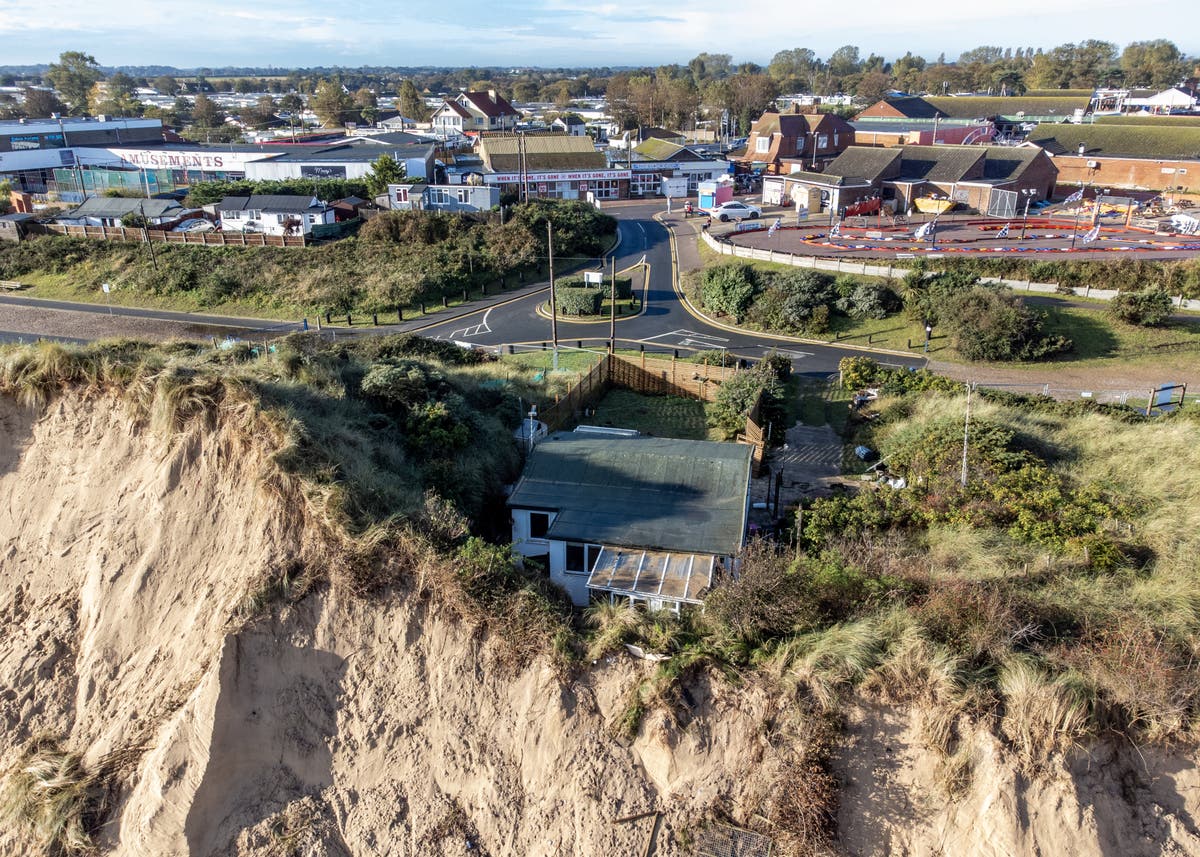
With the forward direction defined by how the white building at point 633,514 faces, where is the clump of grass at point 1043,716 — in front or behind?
in front

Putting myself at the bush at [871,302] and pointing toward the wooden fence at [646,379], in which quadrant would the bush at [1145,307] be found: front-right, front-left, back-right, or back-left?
back-left

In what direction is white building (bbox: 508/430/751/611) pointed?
toward the camera

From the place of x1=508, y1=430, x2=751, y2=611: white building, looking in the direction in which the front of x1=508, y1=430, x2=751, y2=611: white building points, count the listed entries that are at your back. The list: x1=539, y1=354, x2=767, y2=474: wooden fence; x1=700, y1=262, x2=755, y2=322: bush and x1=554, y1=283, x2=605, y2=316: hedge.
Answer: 3

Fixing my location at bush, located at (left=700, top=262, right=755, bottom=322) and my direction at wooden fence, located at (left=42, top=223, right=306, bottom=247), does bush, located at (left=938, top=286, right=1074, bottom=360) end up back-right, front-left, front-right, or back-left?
back-left

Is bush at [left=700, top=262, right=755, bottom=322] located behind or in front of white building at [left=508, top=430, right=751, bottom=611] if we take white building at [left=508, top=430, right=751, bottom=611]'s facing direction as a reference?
behind

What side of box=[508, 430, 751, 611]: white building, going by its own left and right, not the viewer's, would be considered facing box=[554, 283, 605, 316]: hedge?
back

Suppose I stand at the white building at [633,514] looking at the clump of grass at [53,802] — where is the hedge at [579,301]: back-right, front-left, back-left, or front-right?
back-right

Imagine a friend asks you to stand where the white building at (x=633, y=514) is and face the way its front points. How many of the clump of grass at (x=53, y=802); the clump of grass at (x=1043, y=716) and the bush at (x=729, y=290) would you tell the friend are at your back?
1

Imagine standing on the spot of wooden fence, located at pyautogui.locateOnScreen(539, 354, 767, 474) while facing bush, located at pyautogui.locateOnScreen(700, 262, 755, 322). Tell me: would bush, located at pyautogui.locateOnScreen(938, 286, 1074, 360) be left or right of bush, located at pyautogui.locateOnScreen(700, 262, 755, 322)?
right

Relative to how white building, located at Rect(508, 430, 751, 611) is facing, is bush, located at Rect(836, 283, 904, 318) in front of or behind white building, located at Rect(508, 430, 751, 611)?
behind

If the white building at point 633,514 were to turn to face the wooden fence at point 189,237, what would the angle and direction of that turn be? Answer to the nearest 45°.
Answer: approximately 135° to its right

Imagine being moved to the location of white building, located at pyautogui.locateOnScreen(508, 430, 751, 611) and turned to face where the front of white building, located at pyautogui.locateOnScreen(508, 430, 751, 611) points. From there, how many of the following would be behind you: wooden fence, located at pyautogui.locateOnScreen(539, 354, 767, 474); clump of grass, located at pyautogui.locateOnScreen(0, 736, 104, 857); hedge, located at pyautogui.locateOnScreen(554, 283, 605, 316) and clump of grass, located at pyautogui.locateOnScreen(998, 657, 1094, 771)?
2

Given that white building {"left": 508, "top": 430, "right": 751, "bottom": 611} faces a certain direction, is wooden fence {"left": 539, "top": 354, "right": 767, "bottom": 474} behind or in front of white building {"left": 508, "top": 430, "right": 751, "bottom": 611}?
behind

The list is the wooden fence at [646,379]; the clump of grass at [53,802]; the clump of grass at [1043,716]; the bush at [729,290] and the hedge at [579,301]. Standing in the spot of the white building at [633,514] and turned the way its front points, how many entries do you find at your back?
3

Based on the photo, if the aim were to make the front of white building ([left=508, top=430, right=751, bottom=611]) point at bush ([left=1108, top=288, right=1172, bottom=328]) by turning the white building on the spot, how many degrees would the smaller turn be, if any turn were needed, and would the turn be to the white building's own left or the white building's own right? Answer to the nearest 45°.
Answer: approximately 135° to the white building's own left

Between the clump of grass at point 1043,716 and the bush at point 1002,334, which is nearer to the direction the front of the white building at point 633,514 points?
the clump of grass
